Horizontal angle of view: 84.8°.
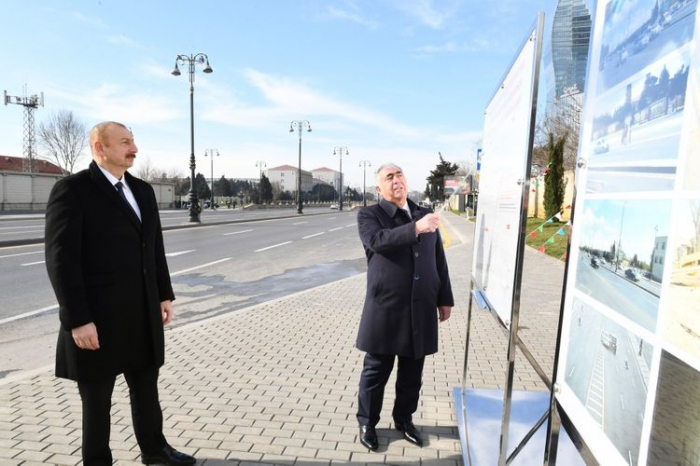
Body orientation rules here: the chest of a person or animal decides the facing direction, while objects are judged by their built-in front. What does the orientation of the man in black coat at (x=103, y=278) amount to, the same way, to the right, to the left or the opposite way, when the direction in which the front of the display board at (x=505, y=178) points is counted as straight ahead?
the opposite way

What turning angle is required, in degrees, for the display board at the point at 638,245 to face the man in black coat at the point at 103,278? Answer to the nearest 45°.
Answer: approximately 45° to its right

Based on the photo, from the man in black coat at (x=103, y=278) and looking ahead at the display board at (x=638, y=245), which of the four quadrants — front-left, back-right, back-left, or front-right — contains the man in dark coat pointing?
front-left

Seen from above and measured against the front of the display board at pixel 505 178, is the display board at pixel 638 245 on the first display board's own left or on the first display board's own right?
on the first display board's own left

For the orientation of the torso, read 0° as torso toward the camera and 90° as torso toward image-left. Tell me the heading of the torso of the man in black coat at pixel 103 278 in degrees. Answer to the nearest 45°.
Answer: approximately 315°

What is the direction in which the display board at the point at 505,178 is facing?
to the viewer's left

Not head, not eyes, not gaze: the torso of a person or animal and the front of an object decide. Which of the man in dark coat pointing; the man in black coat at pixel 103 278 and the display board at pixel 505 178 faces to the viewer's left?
the display board

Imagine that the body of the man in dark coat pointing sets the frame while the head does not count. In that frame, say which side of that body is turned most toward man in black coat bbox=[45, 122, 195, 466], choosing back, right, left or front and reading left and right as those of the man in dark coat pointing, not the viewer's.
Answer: right

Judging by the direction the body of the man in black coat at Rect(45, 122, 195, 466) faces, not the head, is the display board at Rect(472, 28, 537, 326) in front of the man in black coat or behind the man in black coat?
in front

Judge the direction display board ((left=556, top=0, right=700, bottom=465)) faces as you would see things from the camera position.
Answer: facing the viewer and to the left of the viewer

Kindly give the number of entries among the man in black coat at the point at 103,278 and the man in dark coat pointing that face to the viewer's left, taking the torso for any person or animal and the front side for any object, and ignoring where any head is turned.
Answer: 0

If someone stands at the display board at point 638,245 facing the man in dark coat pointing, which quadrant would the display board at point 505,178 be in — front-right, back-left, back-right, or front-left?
front-right

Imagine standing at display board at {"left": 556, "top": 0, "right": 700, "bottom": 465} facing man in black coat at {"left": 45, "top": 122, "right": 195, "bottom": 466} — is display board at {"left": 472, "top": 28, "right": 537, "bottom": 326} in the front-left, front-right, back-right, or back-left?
front-right

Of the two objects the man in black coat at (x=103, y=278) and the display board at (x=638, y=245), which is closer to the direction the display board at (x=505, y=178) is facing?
the man in black coat

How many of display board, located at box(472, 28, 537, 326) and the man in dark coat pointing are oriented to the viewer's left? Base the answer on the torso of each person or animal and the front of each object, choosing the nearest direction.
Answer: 1
